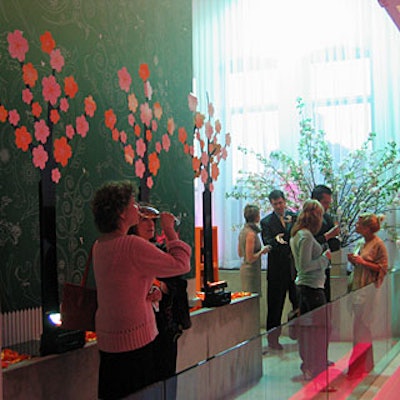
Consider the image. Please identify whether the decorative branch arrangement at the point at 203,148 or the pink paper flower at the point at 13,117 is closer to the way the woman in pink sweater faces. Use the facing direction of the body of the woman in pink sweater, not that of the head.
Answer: the decorative branch arrangement

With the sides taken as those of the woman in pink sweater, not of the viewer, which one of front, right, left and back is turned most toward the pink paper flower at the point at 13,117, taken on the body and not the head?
left

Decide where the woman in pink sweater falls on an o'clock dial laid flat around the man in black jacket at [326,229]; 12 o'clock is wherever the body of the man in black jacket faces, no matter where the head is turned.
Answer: The woman in pink sweater is roughly at 2 o'clock from the man in black jacket.

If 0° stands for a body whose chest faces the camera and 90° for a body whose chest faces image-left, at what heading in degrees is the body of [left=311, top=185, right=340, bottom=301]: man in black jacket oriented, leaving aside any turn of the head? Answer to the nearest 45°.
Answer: approximately 315°

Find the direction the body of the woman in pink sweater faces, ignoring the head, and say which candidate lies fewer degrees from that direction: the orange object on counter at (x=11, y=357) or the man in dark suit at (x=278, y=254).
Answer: the man in dark suit

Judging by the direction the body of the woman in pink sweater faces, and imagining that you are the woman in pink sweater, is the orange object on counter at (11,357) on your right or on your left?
on your left

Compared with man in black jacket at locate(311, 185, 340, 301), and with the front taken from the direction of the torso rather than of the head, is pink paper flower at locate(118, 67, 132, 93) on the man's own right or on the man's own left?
on the man's own right

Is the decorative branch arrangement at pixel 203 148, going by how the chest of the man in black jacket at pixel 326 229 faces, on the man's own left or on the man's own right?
on the man's own right
